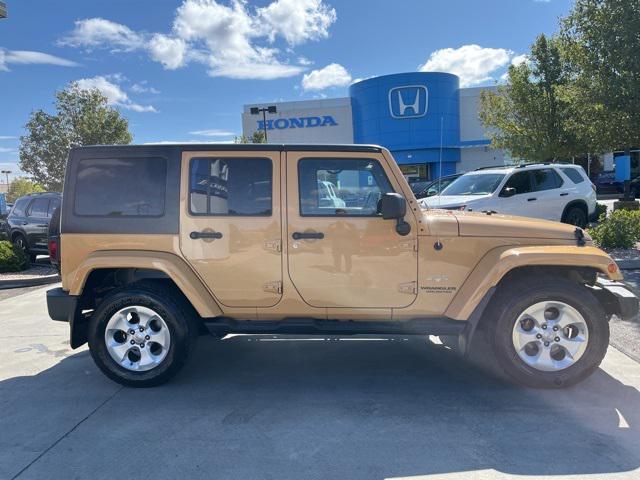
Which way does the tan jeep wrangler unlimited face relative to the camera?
to the viewer's right

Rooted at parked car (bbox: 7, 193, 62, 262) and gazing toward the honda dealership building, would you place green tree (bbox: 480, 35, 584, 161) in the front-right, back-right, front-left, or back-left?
front-right

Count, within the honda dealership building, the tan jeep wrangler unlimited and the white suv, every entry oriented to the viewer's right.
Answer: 1

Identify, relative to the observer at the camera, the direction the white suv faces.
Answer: facing the viewer and to the left of the viewer

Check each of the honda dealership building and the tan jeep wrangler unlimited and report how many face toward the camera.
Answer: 1

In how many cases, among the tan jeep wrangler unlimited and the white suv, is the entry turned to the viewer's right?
1

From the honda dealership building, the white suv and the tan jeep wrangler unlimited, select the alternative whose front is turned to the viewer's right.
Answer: the tan jeep wrangler unlimited

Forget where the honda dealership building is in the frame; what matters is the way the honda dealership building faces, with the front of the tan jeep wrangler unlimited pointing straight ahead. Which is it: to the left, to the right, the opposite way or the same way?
to the right

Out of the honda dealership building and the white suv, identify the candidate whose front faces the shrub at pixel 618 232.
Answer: the honda dealership building

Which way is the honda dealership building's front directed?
toward the camera

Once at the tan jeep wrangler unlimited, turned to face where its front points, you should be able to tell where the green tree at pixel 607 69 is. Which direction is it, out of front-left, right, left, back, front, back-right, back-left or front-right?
front-left

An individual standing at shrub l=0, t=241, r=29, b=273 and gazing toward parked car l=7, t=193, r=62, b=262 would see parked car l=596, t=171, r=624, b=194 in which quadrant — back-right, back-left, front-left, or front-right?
front-right
